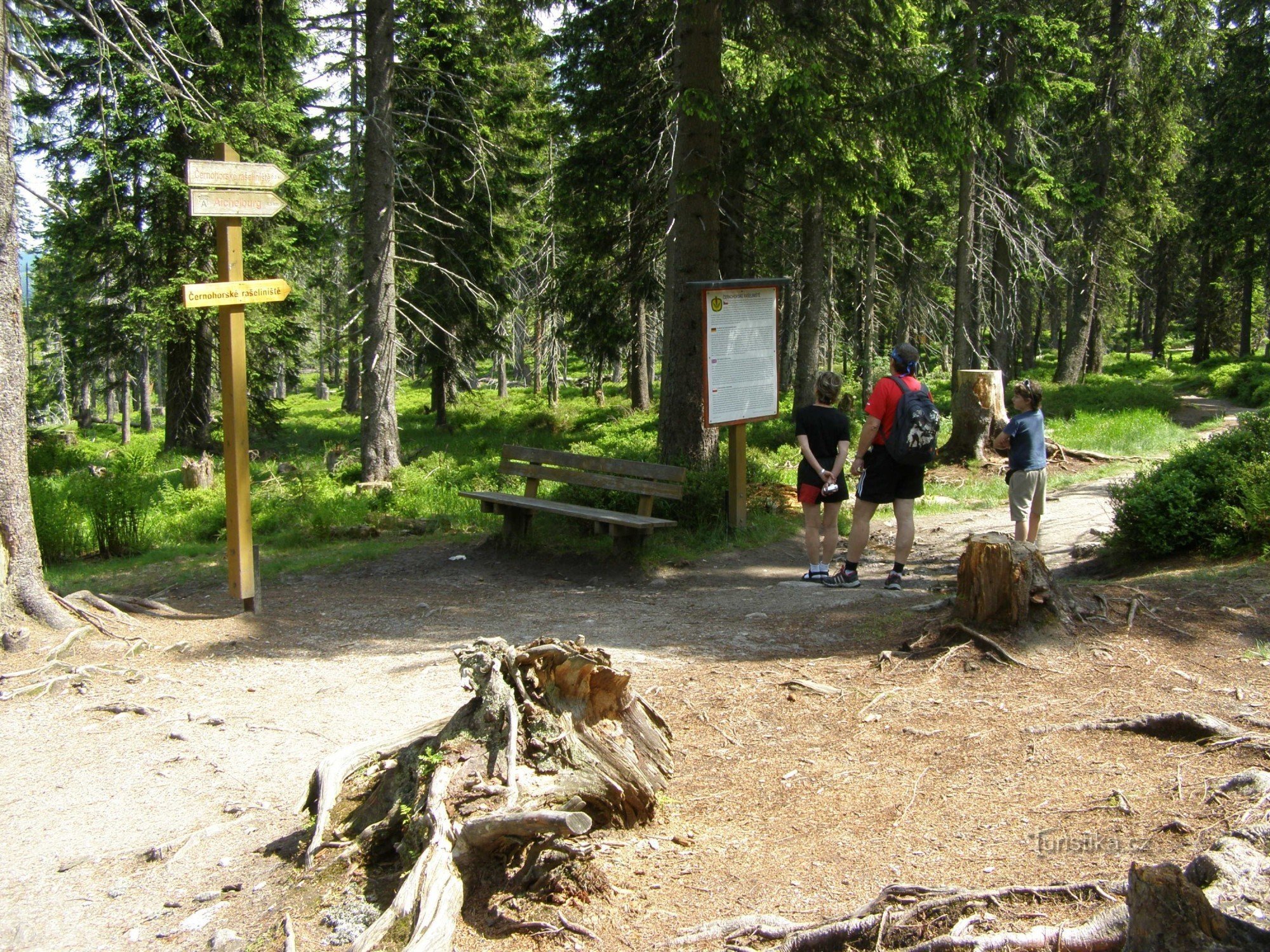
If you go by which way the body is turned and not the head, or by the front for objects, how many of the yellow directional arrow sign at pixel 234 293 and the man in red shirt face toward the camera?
1

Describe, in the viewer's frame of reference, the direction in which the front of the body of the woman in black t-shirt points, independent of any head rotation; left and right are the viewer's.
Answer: facing away from the viewer

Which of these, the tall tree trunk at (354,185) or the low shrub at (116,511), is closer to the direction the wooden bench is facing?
the low shrub

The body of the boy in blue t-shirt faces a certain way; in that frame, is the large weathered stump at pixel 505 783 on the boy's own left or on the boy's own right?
on the boy's own left

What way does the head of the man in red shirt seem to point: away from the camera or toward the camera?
away from the camera

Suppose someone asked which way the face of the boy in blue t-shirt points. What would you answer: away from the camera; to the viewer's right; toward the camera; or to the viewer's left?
to the viewer's left

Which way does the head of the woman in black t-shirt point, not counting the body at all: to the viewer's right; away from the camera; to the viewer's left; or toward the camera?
away from the camera

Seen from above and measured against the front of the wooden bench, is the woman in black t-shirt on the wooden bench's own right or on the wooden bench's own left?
on the wooden bench's own left

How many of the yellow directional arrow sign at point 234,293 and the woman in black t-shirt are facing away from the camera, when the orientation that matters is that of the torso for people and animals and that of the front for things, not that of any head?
1

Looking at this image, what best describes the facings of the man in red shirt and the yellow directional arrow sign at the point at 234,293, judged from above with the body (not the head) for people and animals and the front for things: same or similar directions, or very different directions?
very different directions

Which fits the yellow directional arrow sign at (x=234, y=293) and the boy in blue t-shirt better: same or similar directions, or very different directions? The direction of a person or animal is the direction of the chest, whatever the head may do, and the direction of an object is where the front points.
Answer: very different directions

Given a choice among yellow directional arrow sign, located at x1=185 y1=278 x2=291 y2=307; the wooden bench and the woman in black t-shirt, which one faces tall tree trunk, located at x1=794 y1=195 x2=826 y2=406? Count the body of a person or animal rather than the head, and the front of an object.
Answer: the woman in black t-shirt
